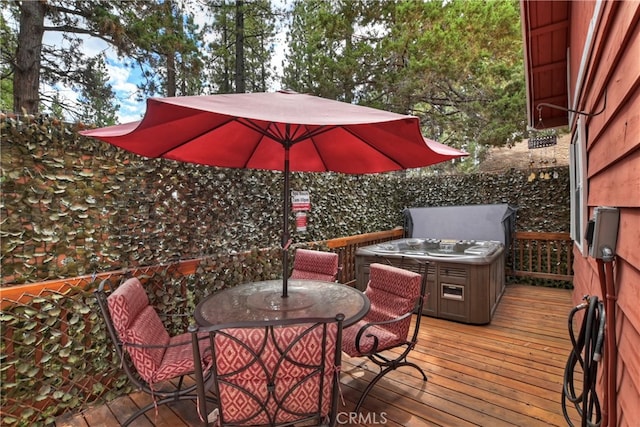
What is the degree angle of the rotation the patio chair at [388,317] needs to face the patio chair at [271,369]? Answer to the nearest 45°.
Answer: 0° — it already faces it

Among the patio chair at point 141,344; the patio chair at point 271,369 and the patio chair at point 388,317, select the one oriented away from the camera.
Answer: the patio chair at point 271,369

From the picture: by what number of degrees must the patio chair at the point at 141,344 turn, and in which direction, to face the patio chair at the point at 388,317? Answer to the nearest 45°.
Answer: approximately 45° to its left

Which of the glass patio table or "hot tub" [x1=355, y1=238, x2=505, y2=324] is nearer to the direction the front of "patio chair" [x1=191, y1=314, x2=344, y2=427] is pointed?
the glass patio table

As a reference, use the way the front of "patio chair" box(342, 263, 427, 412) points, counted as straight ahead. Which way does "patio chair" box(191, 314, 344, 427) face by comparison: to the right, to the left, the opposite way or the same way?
to the right

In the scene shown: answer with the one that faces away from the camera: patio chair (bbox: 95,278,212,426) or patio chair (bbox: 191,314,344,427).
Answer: patio chair (bbox: 191,314,344,427)

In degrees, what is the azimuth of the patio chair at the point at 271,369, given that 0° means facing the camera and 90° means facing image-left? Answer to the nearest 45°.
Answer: approximately 180°

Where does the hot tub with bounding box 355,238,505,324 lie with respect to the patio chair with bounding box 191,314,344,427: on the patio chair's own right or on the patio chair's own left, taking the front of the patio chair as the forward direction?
on the patio chair's own right

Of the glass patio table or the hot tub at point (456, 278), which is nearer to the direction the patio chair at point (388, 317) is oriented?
the glass patio table

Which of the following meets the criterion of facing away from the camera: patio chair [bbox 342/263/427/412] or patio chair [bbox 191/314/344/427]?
patio chair [bbox 191/314/344/427]
